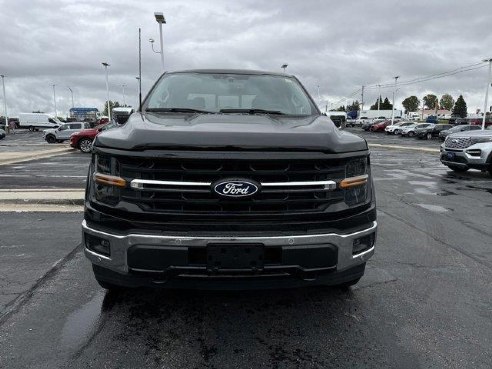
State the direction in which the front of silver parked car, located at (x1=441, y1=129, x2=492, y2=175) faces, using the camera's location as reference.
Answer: facing the viewer and to the left of the viewer

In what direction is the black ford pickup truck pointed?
toward the camera

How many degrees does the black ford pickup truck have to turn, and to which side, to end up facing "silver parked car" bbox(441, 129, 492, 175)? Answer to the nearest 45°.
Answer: approximately 135° to its left

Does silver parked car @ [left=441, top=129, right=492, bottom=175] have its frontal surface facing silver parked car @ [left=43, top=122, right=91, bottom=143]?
no

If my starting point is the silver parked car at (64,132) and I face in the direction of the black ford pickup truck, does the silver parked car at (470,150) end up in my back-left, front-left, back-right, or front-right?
front-left

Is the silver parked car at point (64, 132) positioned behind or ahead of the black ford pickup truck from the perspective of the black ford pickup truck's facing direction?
behind

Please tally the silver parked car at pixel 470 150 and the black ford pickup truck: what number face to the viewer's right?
0

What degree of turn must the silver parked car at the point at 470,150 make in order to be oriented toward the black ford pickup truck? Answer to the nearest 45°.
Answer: approximately 45° to its left
